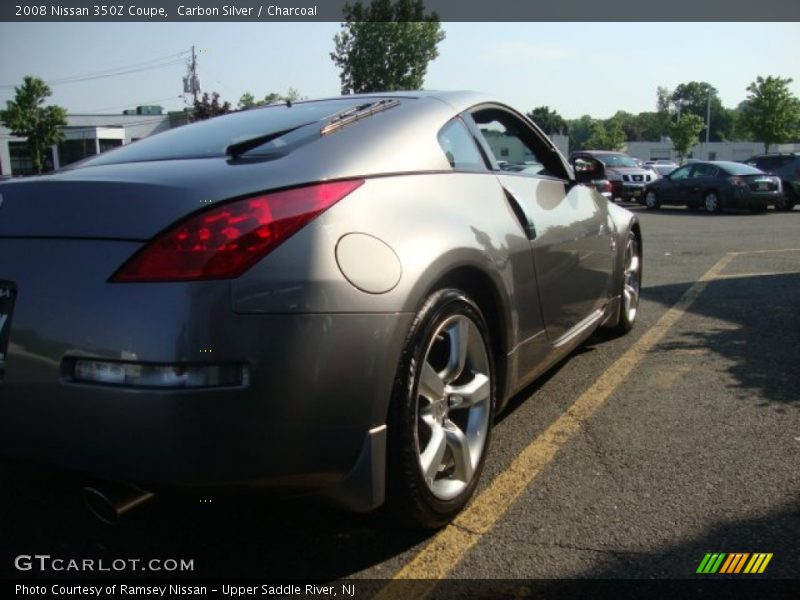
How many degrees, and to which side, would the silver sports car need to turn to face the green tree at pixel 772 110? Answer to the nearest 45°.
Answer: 0° — it already faces it

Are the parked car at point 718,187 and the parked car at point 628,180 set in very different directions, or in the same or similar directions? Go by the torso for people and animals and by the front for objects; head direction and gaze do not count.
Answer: very different directions

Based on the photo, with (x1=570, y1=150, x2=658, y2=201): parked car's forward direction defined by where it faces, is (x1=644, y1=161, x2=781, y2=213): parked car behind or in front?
in front

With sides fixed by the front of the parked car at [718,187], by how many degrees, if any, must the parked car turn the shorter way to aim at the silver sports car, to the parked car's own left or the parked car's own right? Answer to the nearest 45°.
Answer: approximately 135° to the parked car's own left

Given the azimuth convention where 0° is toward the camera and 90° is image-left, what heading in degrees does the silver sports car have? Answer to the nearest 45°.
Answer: approximately 225°

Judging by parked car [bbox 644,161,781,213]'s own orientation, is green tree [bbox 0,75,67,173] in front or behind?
in front

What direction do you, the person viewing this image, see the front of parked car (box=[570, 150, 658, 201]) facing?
facing the viewer and to the right of the viewer

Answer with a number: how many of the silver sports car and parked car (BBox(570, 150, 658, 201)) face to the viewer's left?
0

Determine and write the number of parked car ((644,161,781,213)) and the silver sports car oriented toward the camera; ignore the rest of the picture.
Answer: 0

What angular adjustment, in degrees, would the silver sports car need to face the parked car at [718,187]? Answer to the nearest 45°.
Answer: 0° — it already faces it

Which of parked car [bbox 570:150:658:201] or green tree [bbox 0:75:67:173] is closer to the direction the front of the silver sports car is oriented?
the parked car

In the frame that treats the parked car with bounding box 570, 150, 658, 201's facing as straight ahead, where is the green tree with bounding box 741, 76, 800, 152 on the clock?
The green tree is roughly at 8 o'clock from the parked car.
